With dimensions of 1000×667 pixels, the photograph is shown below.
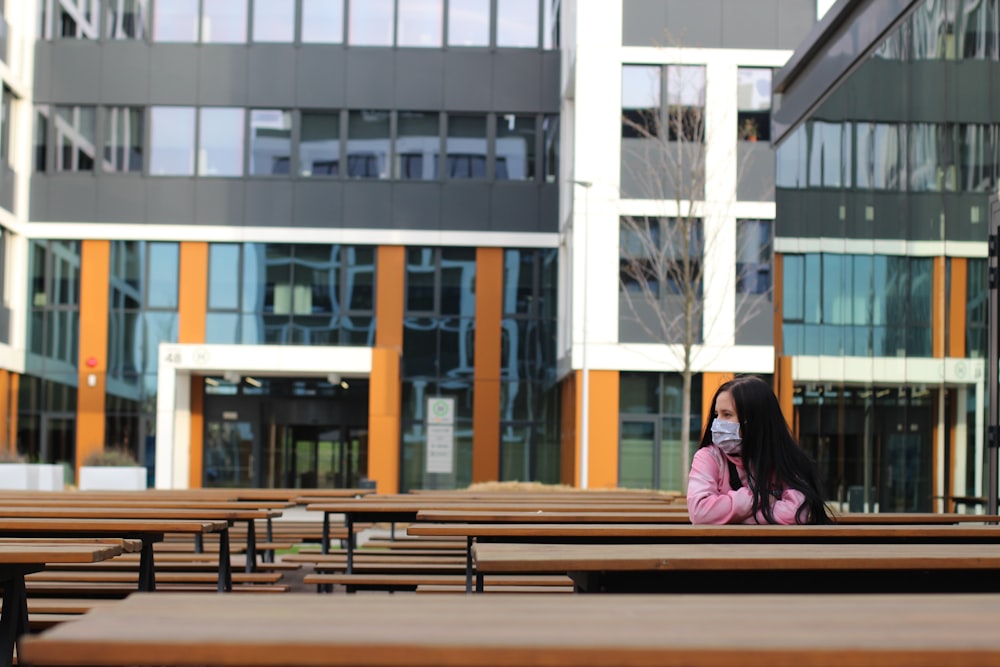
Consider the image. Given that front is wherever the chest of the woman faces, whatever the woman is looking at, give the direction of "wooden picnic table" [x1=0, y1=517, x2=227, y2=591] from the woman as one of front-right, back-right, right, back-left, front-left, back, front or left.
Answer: front-right

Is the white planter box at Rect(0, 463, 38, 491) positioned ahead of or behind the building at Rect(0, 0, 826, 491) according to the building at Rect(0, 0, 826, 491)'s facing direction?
ahead

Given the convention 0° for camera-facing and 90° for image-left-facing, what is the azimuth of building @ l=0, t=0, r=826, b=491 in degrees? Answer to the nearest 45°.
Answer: approximately 0°

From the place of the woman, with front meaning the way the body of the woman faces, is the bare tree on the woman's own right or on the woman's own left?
on the woman's own right

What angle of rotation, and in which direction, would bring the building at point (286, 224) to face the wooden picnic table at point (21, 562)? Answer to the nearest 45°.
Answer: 0° — it already faces it

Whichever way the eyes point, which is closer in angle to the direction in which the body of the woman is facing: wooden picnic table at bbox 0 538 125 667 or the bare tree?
the wooden picnic table

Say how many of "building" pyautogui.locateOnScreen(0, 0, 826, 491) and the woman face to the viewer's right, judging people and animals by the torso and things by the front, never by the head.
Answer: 0

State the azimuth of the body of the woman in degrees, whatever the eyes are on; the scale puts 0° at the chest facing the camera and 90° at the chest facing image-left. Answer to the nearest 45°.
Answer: approximately 45°

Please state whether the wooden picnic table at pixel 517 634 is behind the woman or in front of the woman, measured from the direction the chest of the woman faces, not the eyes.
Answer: in front

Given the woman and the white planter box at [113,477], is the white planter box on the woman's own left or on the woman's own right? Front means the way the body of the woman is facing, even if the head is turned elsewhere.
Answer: on the woman's own right
